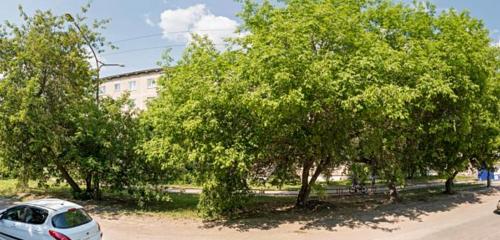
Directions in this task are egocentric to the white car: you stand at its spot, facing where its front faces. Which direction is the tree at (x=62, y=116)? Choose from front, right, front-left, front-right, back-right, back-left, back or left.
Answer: front-right

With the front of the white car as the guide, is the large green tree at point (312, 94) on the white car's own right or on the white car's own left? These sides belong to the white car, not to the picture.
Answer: on the white car's own right

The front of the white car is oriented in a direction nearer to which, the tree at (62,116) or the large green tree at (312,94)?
the tree

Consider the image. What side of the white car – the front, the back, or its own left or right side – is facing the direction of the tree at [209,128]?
right

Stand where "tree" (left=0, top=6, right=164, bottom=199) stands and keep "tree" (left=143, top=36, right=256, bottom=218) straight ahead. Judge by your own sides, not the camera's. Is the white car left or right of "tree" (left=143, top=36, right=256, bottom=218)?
right

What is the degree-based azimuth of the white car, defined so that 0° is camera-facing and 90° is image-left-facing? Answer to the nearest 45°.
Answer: approximately 135°
